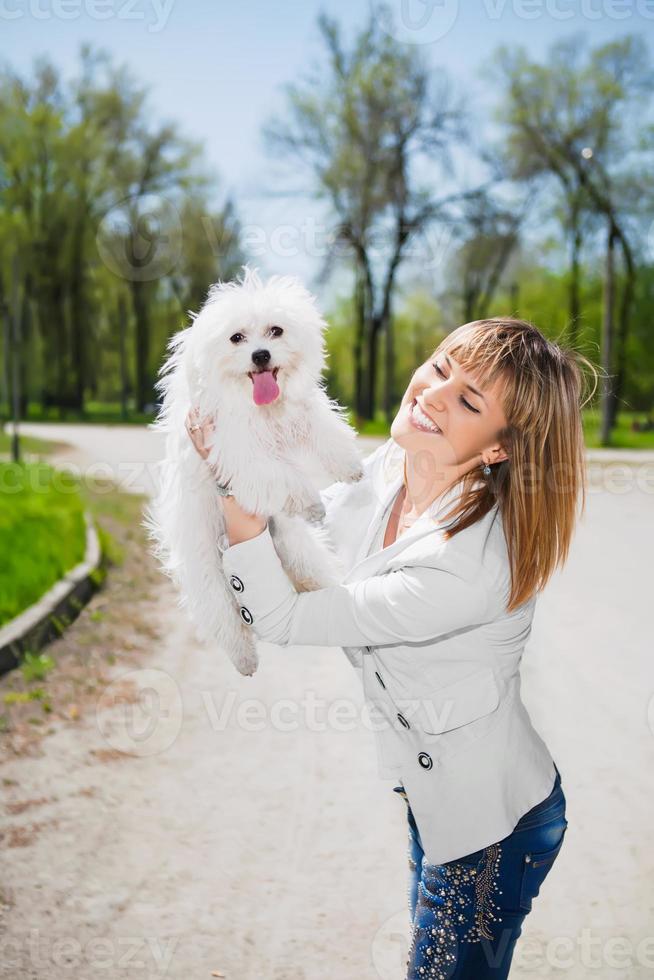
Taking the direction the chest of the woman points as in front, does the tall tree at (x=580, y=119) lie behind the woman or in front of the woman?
behind

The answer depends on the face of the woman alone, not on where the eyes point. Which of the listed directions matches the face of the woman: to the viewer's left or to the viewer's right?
to the viewer's left

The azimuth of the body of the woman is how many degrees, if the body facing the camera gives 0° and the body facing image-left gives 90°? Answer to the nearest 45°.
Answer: approximately 45°
